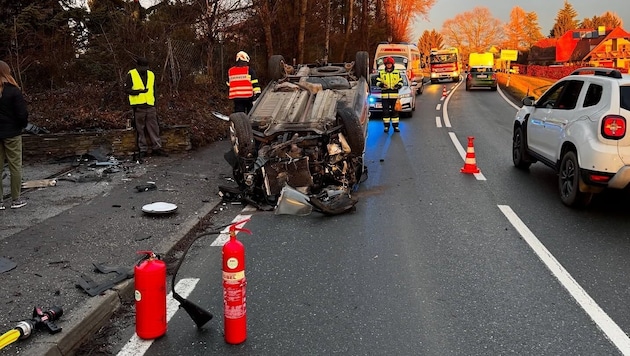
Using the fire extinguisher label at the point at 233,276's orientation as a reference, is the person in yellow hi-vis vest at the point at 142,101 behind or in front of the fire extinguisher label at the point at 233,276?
behind

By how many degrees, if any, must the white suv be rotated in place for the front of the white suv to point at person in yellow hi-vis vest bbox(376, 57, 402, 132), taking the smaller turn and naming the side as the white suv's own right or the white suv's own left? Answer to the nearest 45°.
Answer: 0° — it already faces them

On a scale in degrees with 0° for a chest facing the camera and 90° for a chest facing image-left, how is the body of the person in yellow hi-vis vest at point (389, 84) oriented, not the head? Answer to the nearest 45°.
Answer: approximately 0°

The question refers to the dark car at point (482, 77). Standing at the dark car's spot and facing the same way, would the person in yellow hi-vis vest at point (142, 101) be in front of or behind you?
behind

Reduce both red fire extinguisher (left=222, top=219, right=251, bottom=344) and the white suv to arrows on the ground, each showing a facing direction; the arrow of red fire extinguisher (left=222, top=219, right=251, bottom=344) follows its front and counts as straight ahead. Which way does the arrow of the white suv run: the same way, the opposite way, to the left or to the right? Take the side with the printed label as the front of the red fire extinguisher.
the opposite way

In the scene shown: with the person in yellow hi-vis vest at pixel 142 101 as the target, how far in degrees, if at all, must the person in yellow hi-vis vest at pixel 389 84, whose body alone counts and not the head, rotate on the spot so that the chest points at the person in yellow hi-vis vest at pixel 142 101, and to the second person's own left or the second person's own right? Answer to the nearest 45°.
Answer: approximately 45° to the second person's own right

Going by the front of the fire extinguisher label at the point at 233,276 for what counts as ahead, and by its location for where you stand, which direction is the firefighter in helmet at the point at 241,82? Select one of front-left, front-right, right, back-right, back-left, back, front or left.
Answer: back

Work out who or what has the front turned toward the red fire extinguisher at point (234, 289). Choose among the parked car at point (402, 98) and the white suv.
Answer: the parked car

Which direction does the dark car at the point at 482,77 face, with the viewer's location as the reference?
facing away from the viewer

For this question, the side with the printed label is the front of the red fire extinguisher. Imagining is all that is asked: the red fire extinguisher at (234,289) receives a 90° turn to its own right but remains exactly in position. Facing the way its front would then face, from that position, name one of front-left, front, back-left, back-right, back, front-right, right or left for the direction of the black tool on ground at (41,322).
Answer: front

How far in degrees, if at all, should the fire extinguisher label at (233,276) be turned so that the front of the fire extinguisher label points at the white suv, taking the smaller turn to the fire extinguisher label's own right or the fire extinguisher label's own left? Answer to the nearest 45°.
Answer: approximately 135° to the fire extinguisher label's own left
